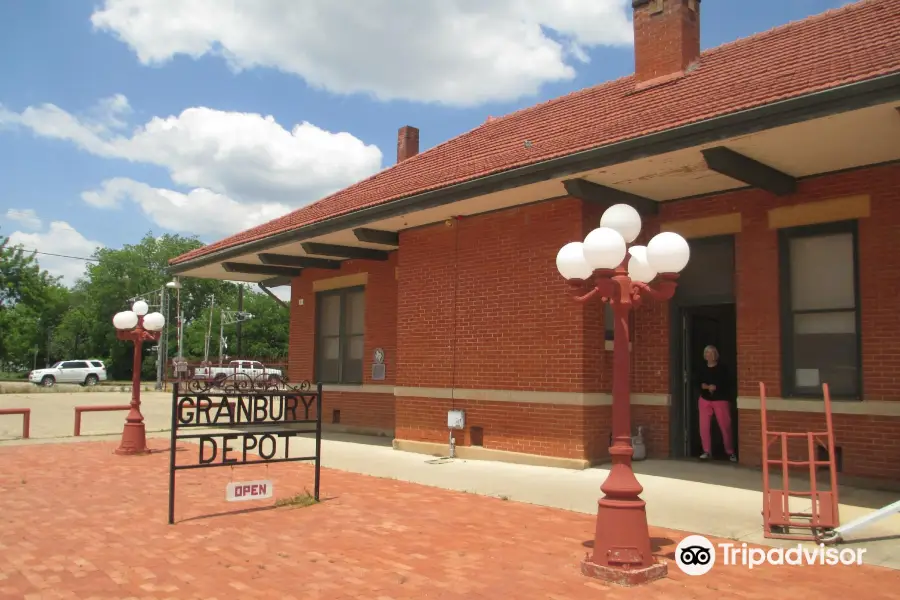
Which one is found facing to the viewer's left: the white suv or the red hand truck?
the white suv

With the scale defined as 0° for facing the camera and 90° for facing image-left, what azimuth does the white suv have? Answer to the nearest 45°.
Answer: approximately 90°

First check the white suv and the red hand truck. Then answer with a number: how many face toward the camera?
1

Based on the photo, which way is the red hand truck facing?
toward the camera

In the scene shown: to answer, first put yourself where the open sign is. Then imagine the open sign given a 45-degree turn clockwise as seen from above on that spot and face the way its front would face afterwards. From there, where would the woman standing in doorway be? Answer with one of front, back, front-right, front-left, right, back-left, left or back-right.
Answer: back-left

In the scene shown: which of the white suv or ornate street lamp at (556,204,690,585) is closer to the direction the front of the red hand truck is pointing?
the ornate street lamp

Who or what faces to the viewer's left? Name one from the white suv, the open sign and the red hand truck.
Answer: the white suv

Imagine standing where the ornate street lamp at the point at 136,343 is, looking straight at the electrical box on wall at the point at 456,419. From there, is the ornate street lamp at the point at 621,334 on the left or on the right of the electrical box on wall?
right

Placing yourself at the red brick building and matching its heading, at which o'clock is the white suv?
The white suv is roughly at 3 o'clock from the red brick building.

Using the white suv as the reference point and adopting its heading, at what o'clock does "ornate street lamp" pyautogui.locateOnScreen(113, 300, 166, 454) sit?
The ornate street lamp is roughly at 9 o'clock from the white suv.

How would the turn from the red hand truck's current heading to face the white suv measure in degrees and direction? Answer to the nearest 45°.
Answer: approximately 135° to its right

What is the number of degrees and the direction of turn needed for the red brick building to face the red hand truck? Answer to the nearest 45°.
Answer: approximately 45° to its left

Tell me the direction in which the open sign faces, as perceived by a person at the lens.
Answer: facing the viewer
